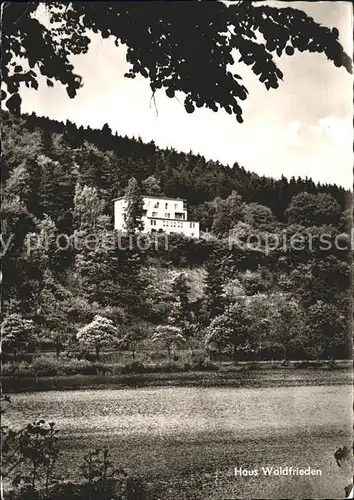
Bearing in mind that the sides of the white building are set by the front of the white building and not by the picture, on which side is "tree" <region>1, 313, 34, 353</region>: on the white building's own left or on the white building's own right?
on the white building's own right

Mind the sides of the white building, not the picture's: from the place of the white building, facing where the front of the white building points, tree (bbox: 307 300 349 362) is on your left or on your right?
on your left

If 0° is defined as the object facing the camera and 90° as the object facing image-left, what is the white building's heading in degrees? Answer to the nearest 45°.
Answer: approximately 0°

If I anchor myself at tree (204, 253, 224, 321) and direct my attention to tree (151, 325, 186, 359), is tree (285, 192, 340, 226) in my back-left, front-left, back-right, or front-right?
back-left

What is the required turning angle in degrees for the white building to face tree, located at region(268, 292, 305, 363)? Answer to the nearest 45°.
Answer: approximately 90° to its left
